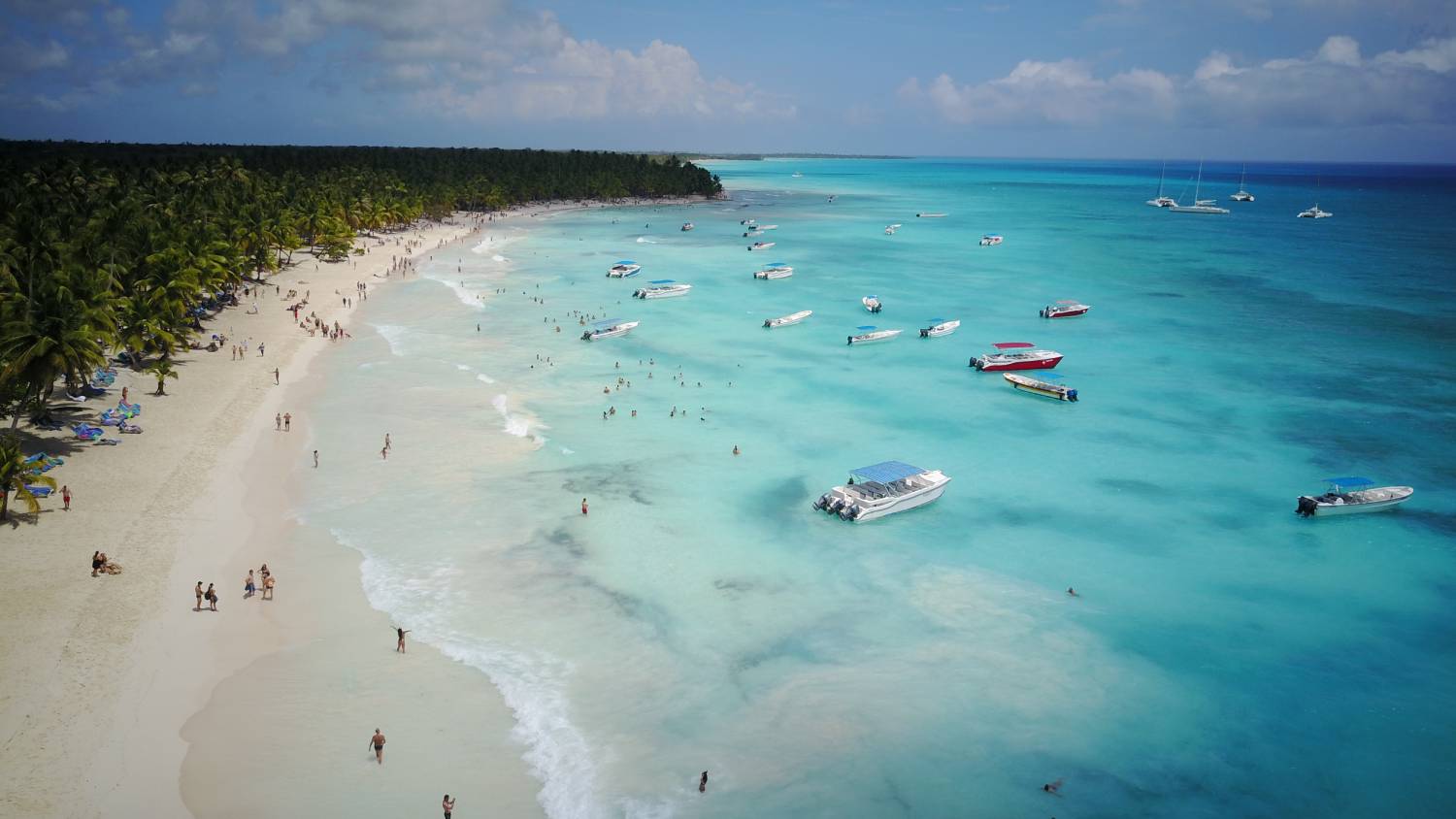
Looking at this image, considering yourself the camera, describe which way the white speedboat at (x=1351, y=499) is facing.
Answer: facing away from the viewer and to the right of the viewer

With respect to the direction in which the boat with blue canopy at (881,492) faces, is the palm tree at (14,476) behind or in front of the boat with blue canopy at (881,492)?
behind

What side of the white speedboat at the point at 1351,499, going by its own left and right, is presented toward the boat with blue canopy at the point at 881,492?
back

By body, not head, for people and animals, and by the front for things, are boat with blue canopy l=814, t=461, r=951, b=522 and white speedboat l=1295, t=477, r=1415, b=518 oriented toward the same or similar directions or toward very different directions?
same or similar directions

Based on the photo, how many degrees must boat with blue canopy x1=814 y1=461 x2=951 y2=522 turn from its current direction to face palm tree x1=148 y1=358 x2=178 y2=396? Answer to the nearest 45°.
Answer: approximately 135° to its left

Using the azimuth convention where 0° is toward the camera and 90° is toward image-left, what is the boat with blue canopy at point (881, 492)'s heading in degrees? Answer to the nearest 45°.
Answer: approximately 225°

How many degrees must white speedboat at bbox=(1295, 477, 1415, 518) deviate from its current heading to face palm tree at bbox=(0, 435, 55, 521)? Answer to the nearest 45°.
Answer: approximately 180°

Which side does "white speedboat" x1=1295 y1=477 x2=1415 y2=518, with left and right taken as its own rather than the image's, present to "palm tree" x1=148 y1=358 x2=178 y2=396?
back

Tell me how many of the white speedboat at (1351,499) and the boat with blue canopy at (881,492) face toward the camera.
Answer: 0

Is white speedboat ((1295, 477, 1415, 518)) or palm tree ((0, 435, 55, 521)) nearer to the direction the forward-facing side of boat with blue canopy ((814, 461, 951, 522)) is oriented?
the white speedboat
